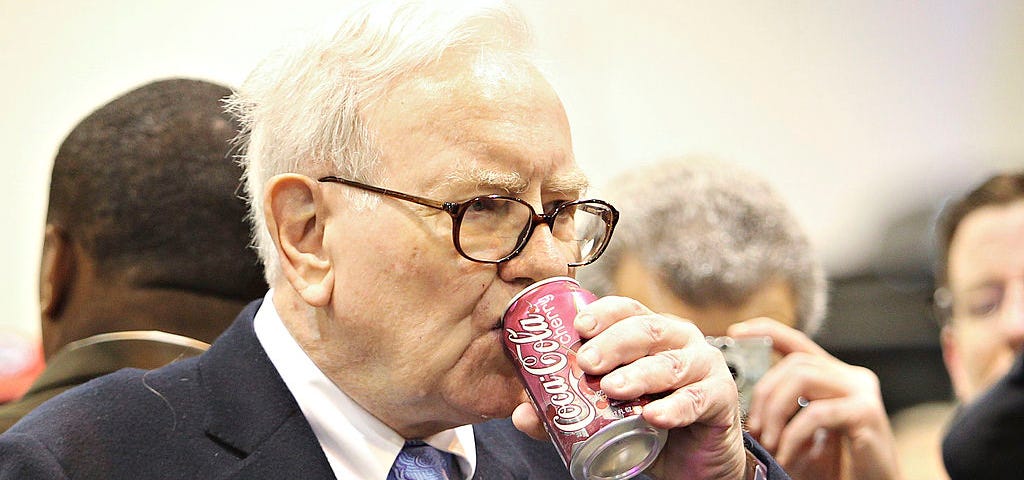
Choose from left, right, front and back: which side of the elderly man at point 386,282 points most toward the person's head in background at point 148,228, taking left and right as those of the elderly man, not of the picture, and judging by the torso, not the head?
back

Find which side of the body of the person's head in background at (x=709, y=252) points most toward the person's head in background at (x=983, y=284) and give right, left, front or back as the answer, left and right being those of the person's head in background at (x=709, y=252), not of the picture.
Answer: left

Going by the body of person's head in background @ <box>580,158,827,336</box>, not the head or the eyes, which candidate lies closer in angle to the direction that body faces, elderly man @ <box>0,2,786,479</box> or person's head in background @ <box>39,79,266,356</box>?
the elderly man

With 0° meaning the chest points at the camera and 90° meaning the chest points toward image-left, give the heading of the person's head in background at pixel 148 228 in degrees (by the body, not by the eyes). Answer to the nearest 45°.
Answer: approximately 180°

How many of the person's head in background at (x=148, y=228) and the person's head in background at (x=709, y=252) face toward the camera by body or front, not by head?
1

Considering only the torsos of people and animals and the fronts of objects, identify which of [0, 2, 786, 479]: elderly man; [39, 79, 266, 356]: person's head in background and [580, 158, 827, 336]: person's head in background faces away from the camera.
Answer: [39, 79, 266, 356]: person's head in background

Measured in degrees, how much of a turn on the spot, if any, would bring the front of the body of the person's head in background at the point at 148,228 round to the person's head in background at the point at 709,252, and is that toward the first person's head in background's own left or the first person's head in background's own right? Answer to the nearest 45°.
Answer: approximately 90° to the first person's head in background's own right

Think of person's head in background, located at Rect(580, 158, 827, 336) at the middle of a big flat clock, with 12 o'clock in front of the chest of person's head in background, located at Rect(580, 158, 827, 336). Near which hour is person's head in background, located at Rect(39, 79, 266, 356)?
person's head in background, located at Rect(39, 79, 266, 356) is roughly at 2 o'clock from person's head in background, located at Rect(580, 158, 827, 336).

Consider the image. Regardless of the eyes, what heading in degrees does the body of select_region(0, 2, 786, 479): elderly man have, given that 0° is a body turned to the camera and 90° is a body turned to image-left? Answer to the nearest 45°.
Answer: approximately 315°
